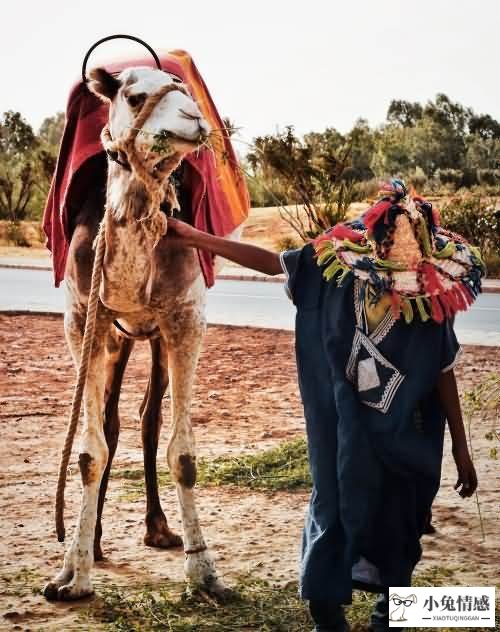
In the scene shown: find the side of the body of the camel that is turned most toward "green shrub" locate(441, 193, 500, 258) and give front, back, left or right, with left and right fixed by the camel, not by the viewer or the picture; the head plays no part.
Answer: back

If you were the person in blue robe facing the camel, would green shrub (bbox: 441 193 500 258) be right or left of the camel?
right

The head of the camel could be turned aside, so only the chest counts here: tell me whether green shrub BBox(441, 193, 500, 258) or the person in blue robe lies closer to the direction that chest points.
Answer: the person in blue robe
